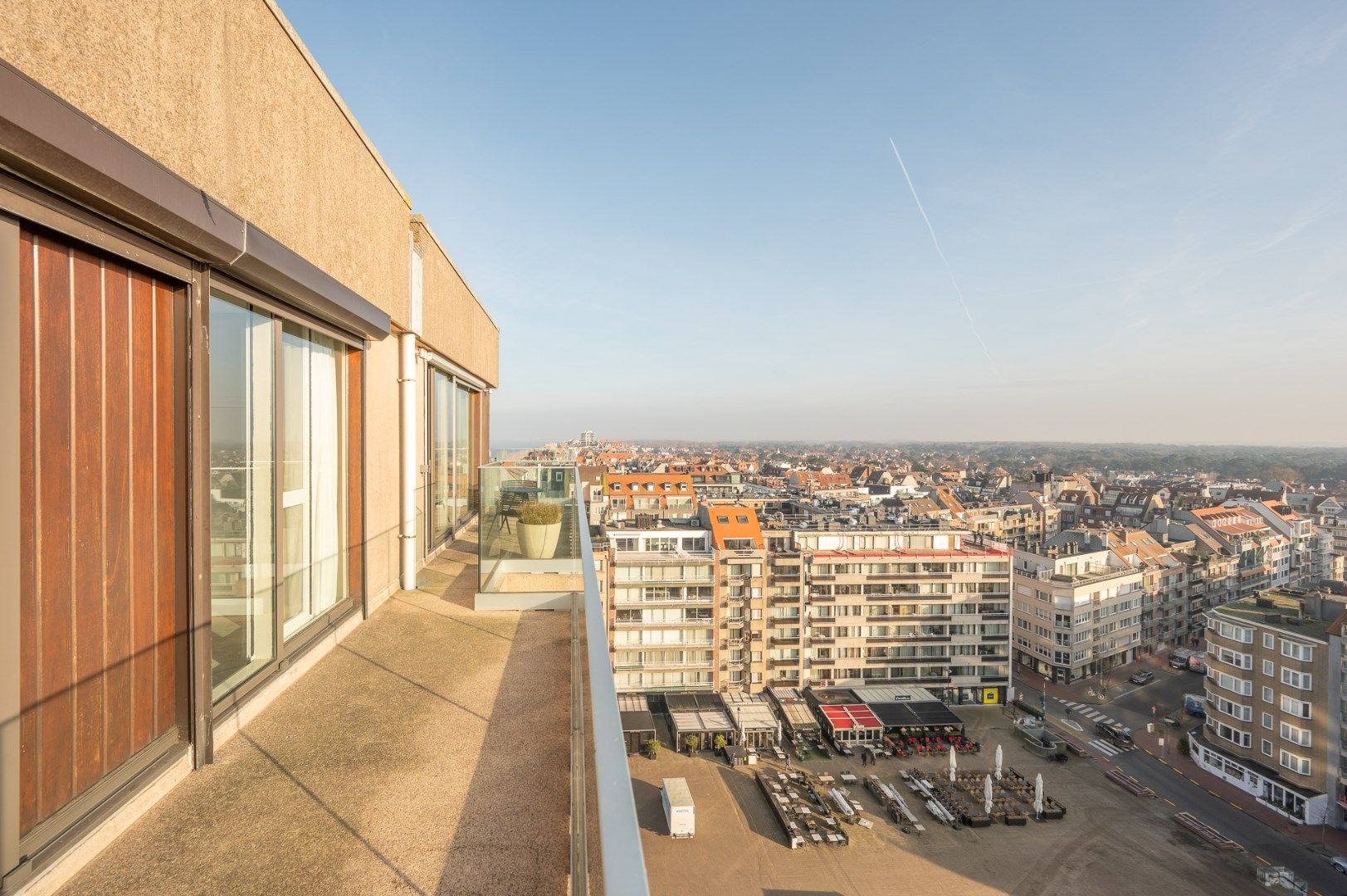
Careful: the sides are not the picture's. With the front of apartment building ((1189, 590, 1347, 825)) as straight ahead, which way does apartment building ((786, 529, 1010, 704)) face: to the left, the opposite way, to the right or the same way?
to the left

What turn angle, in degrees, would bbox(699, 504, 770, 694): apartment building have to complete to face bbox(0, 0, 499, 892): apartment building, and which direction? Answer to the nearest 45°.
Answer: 0° — it already faces it

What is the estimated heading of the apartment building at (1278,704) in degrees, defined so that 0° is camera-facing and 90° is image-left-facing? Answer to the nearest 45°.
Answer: approximately 45°
